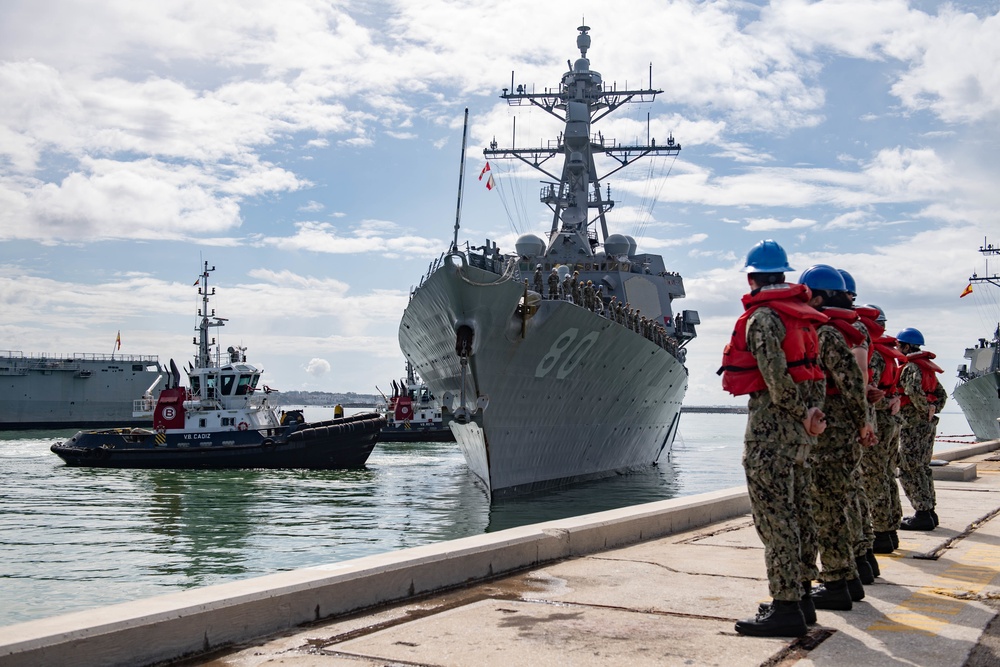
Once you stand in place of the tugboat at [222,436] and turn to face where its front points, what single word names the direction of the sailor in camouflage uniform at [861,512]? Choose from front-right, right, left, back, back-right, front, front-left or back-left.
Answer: right

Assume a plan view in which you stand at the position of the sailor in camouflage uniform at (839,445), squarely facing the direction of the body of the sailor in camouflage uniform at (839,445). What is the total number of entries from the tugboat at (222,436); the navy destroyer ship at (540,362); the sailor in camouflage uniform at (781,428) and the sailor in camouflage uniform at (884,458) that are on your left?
1

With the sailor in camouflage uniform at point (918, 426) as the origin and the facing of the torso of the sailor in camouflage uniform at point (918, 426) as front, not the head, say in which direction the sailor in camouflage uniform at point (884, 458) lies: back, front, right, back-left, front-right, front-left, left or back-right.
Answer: left

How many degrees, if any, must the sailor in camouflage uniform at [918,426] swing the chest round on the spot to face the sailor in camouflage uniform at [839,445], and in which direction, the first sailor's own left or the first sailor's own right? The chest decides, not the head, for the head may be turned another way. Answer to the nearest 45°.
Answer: approximately 90° to the first sailor's own left

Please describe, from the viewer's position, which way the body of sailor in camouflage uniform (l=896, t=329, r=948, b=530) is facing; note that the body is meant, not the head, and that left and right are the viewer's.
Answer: facing to the left of the viewer

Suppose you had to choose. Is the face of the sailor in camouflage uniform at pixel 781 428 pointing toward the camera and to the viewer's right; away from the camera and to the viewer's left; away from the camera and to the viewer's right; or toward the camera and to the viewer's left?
away from the camera and to the viewer's left

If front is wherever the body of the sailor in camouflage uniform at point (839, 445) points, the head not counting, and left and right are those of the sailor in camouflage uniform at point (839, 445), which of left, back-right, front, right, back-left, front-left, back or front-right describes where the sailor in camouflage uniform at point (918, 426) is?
right

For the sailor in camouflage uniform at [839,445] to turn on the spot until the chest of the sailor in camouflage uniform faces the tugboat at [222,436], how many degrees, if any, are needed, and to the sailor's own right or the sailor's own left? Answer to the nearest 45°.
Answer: approximately 45° to the sailor's own right

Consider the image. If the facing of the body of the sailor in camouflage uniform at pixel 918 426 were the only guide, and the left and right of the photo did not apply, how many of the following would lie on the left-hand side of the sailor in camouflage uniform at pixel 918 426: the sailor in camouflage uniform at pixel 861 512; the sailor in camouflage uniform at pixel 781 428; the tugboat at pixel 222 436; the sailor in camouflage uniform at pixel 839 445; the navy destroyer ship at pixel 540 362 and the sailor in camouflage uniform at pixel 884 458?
4

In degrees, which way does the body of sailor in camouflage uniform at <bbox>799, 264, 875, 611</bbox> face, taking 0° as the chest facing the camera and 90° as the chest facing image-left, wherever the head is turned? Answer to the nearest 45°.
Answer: approximately 90°

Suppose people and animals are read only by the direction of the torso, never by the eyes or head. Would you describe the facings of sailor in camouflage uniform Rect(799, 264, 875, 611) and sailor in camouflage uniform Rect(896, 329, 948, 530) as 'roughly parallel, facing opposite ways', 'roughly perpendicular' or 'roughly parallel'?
roughly parallel

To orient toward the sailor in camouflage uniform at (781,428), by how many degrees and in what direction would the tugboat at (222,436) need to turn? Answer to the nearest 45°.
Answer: approximately 90° to its right

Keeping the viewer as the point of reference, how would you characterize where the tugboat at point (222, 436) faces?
facing to the right of the viewer

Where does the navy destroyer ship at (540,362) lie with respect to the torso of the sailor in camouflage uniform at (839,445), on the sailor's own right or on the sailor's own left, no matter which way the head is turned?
on the sailor's own right
